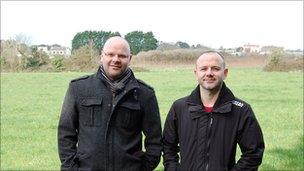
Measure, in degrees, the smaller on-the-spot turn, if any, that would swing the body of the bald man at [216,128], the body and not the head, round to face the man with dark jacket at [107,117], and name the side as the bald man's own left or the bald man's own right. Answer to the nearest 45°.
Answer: approximately 90° to the bald man's own right

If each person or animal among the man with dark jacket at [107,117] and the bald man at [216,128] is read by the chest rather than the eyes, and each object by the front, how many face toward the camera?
2

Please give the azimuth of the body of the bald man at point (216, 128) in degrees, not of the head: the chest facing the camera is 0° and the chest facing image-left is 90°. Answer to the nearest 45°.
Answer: approximately 0°

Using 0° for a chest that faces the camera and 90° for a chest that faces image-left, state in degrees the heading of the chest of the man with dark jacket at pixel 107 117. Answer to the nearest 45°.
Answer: approximately 0°

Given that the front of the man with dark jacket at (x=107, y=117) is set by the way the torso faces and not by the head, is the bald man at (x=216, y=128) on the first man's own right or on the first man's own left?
on the first man's own left
